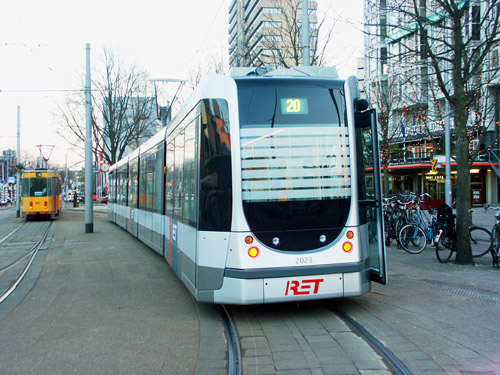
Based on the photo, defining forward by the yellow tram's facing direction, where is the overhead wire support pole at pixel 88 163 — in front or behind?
in front

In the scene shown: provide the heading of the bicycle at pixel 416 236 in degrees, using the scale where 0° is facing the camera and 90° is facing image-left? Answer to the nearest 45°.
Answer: approximately 45°

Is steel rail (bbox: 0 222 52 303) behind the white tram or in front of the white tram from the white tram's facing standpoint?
in front

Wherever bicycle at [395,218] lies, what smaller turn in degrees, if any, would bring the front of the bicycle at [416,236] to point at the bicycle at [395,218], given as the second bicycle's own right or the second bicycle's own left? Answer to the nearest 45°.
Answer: approximately 90° to the second bicycle's own right

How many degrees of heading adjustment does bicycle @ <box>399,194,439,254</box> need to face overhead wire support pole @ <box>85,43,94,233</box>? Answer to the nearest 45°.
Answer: approximately 45° to its right
